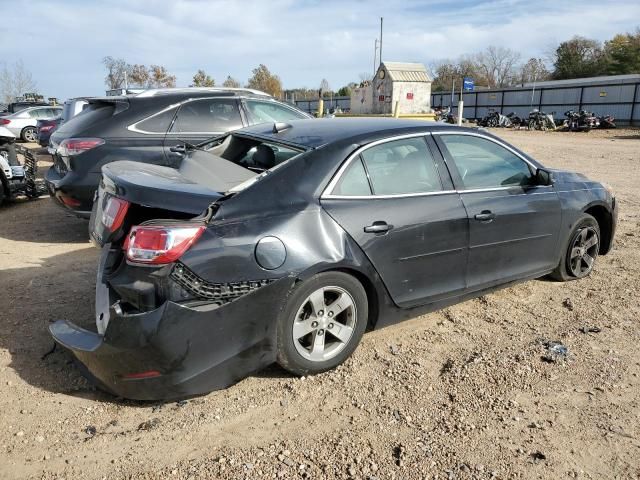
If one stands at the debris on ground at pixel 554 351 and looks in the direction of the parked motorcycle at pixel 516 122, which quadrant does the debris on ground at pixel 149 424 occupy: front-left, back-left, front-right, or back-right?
back-left

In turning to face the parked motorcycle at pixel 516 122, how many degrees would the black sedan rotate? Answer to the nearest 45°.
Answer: approximately 45° to its left

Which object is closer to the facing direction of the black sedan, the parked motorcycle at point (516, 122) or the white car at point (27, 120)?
the parked motorcycle

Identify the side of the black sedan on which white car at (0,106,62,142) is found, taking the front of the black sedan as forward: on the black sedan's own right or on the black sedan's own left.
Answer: on the black sedan's own left

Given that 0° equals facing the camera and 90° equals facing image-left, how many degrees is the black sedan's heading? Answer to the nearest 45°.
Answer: approximately 225°

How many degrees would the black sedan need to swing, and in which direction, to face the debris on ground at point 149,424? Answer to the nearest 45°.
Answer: approximately 180°
